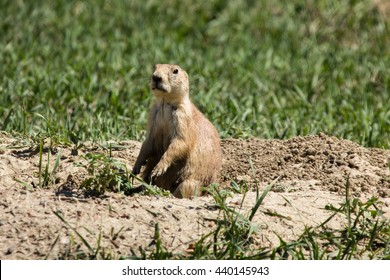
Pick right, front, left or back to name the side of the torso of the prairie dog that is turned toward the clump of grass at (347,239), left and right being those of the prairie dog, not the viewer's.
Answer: left

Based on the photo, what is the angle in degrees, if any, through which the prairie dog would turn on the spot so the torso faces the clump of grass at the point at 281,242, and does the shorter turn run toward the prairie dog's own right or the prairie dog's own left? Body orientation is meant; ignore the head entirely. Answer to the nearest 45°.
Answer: approximately 90° to the prairie dog's own left

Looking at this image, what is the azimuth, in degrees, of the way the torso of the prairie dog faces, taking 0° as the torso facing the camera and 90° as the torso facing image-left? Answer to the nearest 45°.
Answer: approximately 45°

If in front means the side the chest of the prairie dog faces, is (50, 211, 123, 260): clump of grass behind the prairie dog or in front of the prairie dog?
in front
